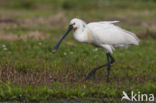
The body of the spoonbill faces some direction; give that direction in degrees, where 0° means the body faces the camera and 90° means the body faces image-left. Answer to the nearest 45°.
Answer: approximately 90°
